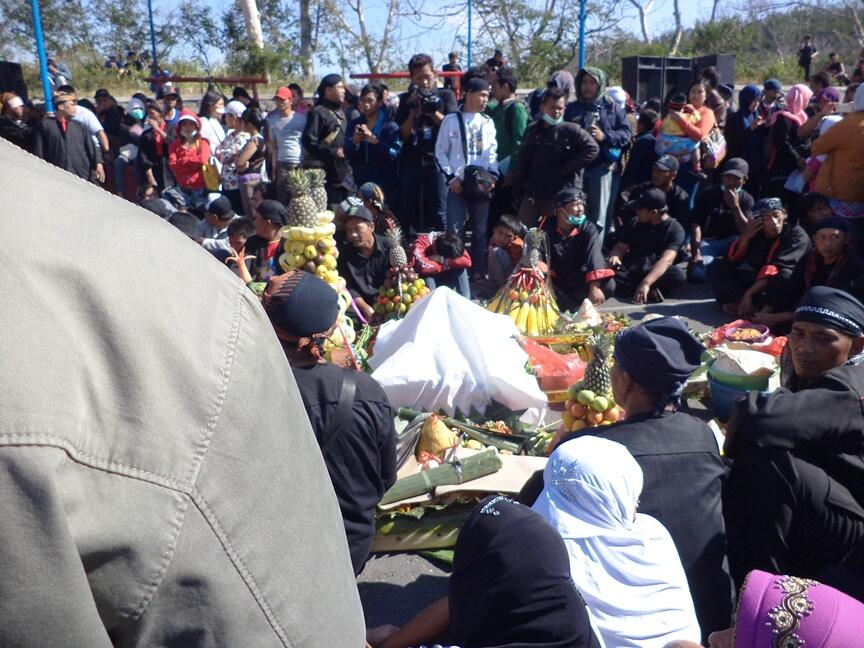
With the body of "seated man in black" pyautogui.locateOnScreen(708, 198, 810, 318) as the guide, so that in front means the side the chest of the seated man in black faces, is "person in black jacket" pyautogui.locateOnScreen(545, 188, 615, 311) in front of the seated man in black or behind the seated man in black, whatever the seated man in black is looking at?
in front

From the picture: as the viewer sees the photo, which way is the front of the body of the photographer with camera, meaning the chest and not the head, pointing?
toward the camera

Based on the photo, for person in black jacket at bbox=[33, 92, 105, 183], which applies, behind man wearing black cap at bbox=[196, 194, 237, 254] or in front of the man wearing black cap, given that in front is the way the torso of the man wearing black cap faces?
behind

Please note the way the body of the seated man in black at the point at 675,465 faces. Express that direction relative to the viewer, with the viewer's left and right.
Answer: facing away from the viewer and to the left of the viewer

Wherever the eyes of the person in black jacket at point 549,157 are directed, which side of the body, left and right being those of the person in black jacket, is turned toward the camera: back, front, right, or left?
front

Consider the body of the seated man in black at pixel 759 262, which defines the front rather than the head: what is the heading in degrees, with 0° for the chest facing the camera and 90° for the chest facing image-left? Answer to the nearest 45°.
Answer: approximately 45°

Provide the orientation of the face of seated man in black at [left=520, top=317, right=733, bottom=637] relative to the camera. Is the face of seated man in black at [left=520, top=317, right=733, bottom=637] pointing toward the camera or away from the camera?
away from the camera

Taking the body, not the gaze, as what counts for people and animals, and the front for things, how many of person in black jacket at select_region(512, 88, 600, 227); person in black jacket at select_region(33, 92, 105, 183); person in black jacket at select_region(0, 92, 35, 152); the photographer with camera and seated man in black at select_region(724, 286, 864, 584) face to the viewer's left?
1

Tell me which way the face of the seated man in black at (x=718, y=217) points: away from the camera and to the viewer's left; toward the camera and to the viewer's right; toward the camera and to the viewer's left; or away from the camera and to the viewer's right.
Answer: toward the camera and to the viewer's left

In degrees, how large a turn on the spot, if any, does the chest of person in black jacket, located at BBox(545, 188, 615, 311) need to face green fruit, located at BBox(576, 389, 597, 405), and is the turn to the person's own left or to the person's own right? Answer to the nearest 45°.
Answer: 0° — they already face it

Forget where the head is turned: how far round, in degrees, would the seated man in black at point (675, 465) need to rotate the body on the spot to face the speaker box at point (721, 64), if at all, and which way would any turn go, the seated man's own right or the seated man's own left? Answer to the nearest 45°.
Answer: approximately 45° to the seated man's own right

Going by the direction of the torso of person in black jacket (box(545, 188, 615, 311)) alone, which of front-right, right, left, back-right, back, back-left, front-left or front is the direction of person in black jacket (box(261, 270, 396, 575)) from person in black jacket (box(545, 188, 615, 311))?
front

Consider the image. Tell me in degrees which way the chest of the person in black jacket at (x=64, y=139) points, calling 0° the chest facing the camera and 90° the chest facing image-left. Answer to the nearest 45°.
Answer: approximately 315°

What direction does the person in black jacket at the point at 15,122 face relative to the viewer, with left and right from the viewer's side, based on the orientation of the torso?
facing the viewer and to the right of the viewer

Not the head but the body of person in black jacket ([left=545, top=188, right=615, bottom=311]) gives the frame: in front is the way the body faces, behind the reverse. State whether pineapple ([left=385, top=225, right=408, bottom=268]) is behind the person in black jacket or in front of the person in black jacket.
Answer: in front

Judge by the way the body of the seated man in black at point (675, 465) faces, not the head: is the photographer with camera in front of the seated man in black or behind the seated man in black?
in front

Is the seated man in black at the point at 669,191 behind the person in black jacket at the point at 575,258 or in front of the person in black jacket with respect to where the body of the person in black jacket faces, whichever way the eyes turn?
behind

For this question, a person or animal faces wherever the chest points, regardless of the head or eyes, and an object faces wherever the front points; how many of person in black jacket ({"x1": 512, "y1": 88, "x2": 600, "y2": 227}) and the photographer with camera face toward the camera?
2
